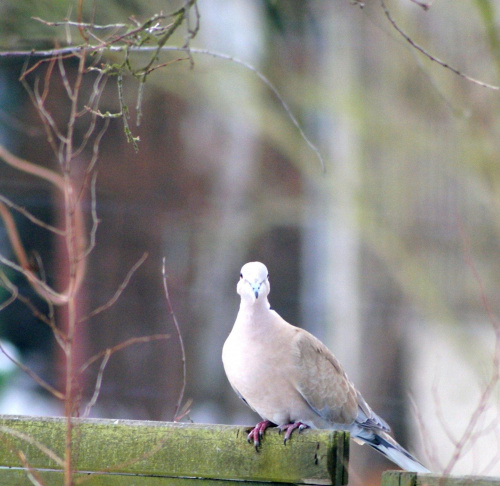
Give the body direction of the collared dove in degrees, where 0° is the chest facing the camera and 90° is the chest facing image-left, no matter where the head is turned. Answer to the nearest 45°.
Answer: approximately 45°

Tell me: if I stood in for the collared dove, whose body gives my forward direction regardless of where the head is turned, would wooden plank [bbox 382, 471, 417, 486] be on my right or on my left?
on my left

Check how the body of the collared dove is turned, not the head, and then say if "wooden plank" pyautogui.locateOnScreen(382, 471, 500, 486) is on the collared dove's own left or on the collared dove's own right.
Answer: on the collared dove's own left
